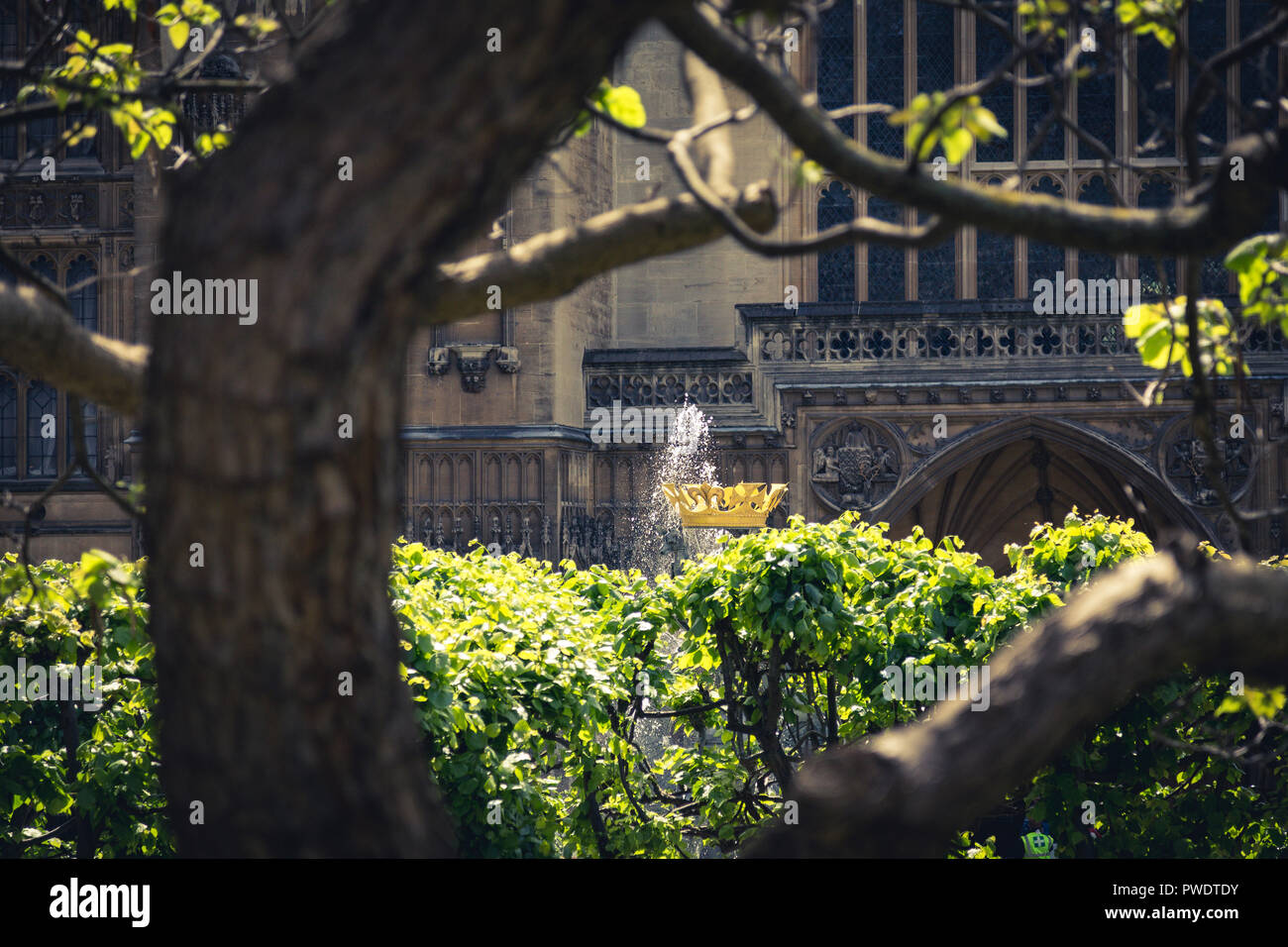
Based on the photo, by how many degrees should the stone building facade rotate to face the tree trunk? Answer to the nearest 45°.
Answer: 0° — it already faces it

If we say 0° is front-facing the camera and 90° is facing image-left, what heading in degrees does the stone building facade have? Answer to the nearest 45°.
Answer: approximately 0°

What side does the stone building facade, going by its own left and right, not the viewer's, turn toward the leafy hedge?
front
